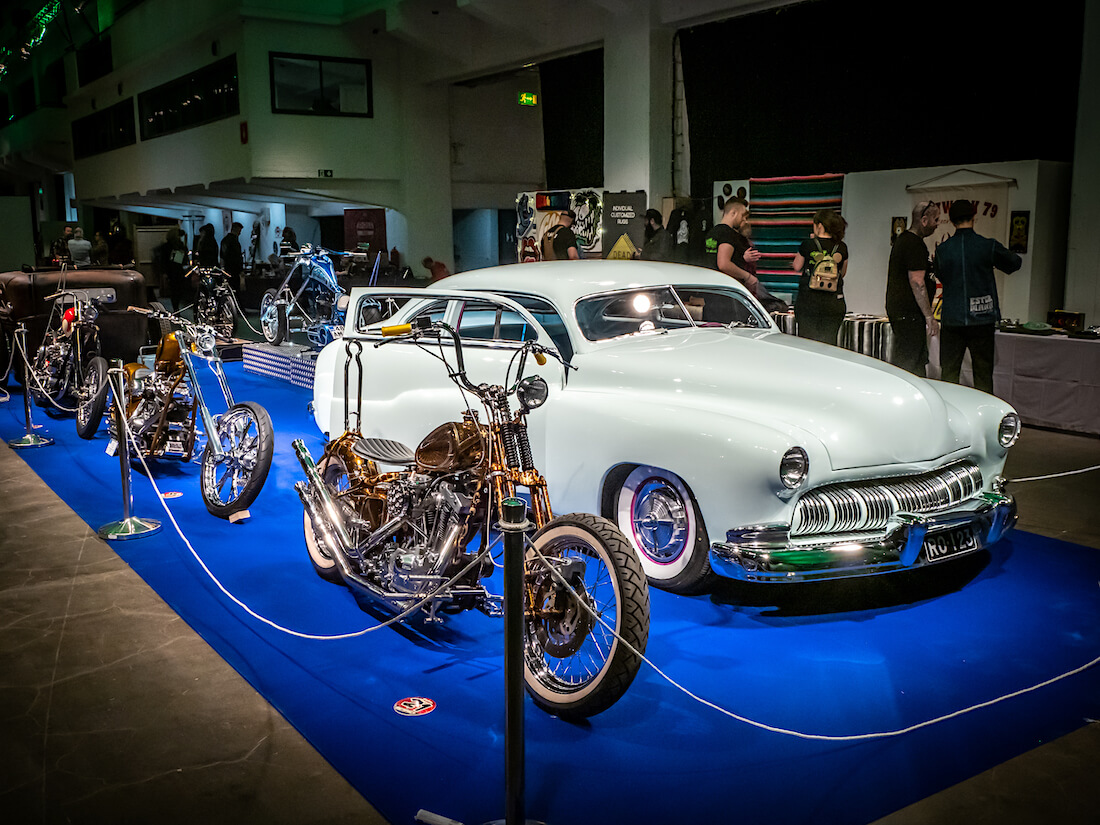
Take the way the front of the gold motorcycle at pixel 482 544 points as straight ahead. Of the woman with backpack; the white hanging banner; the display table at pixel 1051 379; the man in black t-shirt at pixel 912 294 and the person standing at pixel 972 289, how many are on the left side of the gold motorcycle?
5

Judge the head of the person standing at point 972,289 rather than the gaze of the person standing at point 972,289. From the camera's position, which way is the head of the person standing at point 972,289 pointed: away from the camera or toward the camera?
away from the camera

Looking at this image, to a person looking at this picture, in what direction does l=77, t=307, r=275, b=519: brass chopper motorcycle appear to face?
facing the viewer and to the right of the viewer

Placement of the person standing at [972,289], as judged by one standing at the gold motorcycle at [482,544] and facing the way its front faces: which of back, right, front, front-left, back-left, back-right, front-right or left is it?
left

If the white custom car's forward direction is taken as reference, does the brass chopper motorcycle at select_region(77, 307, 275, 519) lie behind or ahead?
behind

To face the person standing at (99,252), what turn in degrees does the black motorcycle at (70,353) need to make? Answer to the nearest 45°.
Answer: approximately 135° to its left

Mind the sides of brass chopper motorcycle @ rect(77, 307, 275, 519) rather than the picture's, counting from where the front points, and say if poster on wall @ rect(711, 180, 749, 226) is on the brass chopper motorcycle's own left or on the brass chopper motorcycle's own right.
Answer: on the brass chopper motorcycle's own left

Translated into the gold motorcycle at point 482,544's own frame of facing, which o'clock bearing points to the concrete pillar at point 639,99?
The concrete pillar is roughly at 8 o'clock from the gold motorcycle.

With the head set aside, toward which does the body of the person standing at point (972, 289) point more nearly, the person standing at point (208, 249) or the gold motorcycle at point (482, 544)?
the person standing

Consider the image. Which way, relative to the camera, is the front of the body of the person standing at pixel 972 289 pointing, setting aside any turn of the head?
away from the camera
